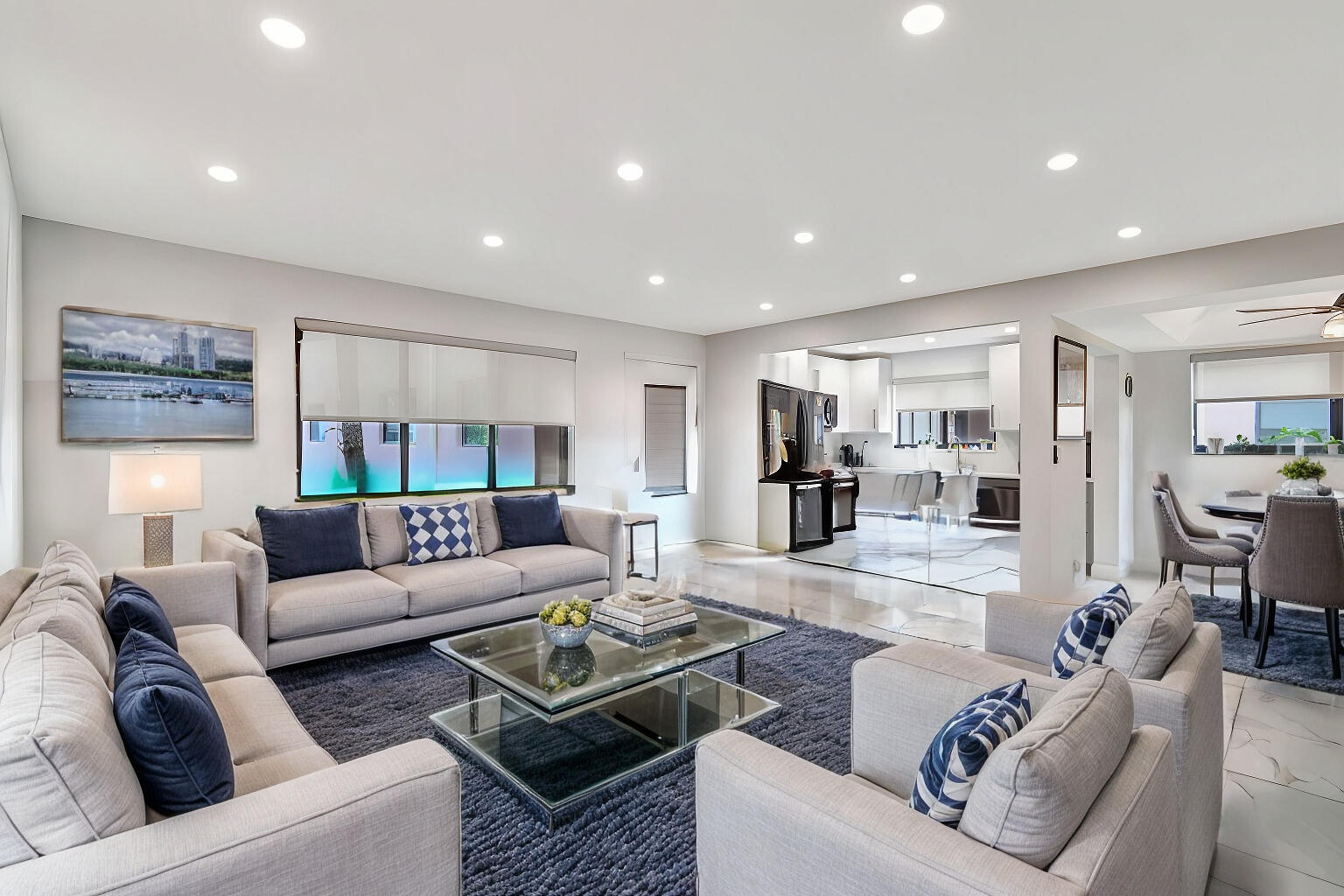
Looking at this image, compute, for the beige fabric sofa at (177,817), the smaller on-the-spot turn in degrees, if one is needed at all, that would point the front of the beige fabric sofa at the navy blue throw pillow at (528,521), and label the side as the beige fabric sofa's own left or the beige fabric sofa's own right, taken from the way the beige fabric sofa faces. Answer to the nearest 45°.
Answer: approximately 45° to the beige fabric sofa's own left

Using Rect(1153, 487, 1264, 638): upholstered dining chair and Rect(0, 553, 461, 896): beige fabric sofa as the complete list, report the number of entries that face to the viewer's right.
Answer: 2

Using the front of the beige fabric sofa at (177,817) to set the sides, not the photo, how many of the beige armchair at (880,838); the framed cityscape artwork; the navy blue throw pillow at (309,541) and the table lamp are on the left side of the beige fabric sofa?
3

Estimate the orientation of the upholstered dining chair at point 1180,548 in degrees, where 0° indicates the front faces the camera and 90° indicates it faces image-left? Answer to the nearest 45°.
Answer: approximately 270°

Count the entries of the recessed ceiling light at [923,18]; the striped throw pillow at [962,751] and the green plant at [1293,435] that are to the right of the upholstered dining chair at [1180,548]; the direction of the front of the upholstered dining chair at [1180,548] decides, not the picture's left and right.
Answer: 2

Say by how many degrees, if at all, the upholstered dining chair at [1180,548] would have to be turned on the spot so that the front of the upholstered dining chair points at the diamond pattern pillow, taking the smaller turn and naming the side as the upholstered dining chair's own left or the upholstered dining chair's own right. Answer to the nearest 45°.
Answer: approximately 135° to the upholstered dining chair's own right

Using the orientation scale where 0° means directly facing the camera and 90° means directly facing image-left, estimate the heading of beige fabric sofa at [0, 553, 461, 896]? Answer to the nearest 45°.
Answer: approximately 270°

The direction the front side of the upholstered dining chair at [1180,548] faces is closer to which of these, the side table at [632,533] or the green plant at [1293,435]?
the green plant

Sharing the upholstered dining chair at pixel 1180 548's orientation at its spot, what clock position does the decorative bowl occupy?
The decorative bowl is roughly at 4 o'clock from the upholstered dining chair.

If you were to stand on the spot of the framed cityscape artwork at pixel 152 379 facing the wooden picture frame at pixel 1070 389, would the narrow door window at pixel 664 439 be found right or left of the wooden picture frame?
left

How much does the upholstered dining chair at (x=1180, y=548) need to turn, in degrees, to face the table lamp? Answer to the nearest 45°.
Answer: approximately 135° to its right

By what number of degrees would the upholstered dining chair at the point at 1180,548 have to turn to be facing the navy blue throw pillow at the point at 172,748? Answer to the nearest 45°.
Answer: approximately 90° to its right
